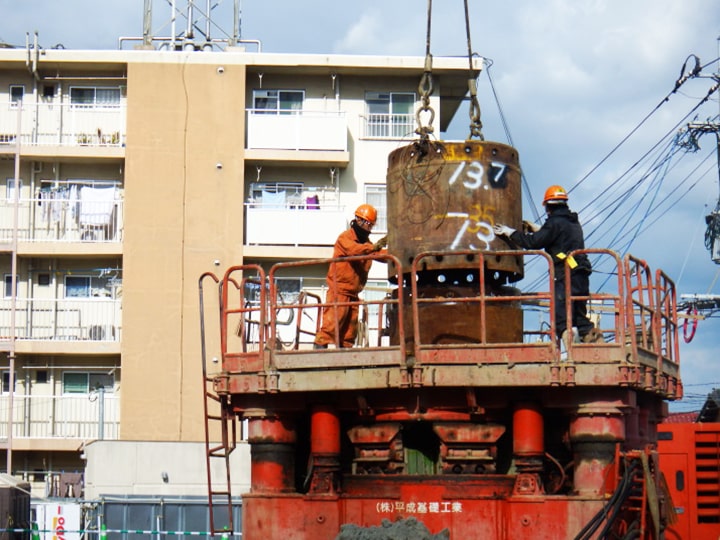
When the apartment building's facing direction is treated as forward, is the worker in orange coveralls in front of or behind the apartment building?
in front

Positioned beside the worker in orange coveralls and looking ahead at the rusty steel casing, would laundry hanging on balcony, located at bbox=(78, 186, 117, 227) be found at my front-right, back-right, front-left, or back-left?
back-left

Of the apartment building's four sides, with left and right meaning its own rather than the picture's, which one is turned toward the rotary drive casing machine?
front

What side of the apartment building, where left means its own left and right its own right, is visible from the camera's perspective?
front

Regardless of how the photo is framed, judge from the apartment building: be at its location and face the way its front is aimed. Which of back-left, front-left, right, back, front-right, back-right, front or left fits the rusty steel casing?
front

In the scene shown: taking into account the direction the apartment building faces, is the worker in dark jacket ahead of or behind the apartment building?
ahead

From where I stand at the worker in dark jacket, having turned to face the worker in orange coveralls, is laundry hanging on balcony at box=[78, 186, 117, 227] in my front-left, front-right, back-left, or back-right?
front-right
